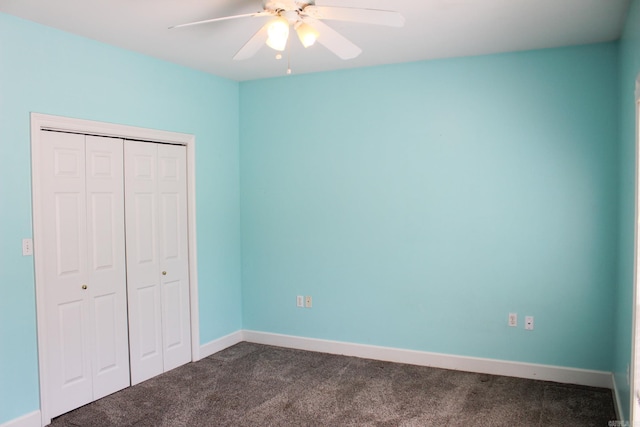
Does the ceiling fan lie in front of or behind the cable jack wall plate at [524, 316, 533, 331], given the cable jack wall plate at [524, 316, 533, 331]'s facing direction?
in front

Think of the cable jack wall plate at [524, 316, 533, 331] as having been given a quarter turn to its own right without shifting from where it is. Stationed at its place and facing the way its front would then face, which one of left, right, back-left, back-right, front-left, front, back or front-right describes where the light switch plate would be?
front-left

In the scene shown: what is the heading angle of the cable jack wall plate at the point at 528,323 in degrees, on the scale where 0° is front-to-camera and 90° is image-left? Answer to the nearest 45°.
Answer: approximately 0°
